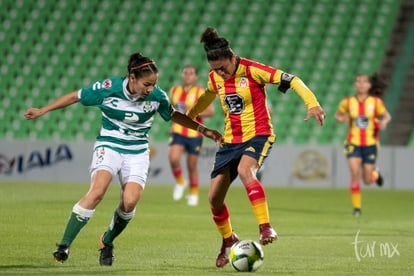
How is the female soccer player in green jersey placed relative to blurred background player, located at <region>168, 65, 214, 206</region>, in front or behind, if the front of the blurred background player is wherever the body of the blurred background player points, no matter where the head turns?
in front

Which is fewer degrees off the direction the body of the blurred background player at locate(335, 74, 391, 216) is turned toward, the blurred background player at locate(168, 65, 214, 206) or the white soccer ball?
the white soccer ball

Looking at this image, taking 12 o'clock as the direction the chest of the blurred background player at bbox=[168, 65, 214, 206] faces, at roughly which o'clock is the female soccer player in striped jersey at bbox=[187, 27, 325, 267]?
The female soccer player in striped jersey is roughly at 12 o'clock from the blurred background player.

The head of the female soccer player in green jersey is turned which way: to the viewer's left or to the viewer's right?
to the viewer's right

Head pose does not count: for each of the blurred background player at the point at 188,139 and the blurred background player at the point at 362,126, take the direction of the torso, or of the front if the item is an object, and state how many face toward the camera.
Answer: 2

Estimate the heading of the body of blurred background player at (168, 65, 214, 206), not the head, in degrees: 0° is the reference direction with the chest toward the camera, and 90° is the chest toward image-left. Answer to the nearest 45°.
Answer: approximately 0°

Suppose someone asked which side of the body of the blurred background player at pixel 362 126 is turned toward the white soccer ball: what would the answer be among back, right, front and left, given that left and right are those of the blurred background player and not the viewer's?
front

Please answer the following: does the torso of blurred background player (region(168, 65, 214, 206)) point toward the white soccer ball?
yes

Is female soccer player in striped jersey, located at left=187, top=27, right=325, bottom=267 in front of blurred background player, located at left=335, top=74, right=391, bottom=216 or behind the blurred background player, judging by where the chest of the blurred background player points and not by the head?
in front
